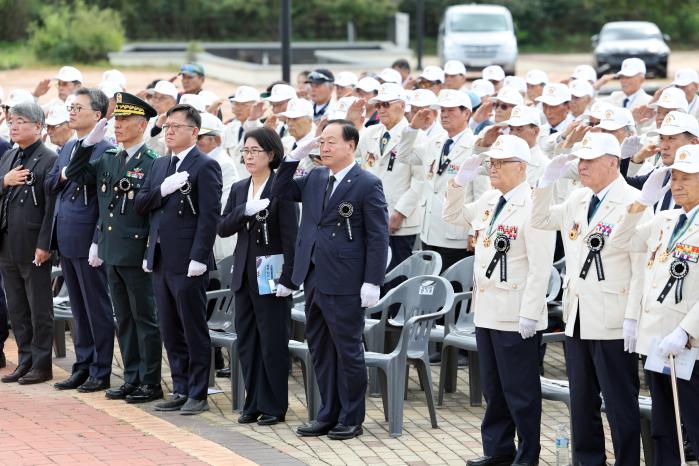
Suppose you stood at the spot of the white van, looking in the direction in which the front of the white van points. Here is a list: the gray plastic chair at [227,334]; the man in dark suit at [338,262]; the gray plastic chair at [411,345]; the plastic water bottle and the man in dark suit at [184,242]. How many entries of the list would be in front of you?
5

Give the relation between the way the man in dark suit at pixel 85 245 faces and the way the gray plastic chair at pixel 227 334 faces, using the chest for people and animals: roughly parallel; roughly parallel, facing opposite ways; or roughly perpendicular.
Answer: roughly parallel

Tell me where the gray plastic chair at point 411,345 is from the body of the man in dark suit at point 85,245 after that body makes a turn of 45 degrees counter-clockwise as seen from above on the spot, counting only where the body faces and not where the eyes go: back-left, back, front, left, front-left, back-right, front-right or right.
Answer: front-left

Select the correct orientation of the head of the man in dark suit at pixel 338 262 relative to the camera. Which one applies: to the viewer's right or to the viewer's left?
to the viewer's left

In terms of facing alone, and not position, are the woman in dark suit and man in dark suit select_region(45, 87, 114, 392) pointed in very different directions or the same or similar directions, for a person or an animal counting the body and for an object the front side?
same or similar directions

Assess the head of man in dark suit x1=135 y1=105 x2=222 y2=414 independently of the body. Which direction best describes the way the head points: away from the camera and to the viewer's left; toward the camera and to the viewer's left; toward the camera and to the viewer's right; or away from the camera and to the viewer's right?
toward the camera and to the viewer's left

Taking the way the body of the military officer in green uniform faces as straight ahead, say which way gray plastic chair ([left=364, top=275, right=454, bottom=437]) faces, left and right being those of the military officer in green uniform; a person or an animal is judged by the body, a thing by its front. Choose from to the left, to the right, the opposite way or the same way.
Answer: the same way

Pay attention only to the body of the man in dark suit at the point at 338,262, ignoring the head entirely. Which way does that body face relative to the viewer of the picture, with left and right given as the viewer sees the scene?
facing the viewer and to the left of the viewer

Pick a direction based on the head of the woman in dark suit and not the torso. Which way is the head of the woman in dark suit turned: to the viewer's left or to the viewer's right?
to the viewer's left

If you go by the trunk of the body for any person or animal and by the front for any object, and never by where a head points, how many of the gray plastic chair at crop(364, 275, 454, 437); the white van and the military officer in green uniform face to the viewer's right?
0

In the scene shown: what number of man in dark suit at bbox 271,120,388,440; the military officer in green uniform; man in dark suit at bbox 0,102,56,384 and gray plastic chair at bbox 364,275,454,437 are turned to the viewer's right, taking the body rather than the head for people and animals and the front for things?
0

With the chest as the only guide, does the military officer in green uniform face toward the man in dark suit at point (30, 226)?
no

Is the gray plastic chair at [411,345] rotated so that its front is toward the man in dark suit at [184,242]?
no

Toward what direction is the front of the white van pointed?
toward the camera

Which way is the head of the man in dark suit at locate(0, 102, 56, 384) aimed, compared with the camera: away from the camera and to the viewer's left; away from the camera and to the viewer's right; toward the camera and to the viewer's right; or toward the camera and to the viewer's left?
toward the camera and to the viewer's left

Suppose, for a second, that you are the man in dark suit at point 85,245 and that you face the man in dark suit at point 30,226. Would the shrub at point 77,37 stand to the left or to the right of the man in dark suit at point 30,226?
right

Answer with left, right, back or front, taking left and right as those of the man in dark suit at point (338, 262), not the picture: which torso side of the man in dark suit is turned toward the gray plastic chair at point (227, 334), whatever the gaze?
right

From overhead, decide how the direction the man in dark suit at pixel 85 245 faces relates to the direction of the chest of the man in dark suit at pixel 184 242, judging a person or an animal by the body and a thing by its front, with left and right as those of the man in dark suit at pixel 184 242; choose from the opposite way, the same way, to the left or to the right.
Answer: the same way

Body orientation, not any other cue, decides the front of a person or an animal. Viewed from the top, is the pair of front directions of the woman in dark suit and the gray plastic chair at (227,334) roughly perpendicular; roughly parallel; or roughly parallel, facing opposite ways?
roughly parallel
